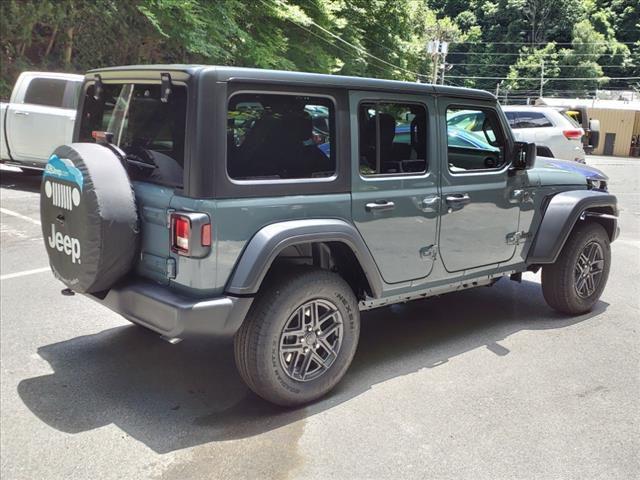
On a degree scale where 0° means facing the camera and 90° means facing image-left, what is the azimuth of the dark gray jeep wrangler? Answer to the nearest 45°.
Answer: approximately 225°

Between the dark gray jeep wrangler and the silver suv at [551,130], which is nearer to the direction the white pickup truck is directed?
the silver suv

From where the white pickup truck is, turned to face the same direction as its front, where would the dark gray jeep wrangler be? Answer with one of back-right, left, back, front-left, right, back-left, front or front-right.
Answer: right

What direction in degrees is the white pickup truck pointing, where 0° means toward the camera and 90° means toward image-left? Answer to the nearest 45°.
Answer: approximately 270°

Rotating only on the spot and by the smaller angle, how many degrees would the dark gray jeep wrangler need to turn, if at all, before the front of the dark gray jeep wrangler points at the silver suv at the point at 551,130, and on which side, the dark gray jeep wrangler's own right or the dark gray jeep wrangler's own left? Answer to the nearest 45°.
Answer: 0° — it already faces it

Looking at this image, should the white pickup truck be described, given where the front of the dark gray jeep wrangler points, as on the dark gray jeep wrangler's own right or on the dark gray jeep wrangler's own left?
on the dark gray jeep wrangler's own left

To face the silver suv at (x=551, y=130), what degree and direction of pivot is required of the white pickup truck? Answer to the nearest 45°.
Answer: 0° — it already faces it

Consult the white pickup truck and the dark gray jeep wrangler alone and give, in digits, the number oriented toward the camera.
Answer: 0

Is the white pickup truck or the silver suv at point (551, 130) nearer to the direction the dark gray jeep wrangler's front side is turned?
the silver suv
